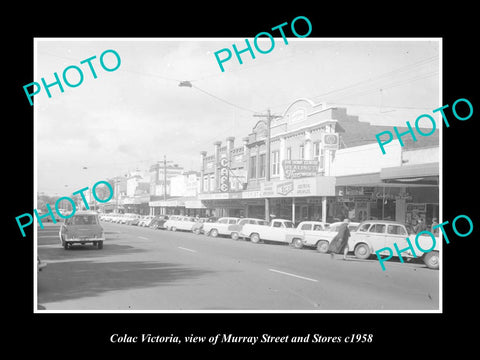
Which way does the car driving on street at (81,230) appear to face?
away from the camera

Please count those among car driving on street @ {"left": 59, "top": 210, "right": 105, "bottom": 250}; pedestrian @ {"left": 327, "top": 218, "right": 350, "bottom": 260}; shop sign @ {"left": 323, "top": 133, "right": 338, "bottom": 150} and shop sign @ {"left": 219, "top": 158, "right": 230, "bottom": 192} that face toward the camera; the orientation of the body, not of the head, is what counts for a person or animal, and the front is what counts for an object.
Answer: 2

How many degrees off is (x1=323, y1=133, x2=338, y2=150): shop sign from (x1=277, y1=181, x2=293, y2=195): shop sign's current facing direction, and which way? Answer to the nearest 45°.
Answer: approximately 90° to its left

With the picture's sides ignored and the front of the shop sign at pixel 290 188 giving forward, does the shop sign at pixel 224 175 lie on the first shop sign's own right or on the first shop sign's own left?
on the first shop sign's own right
